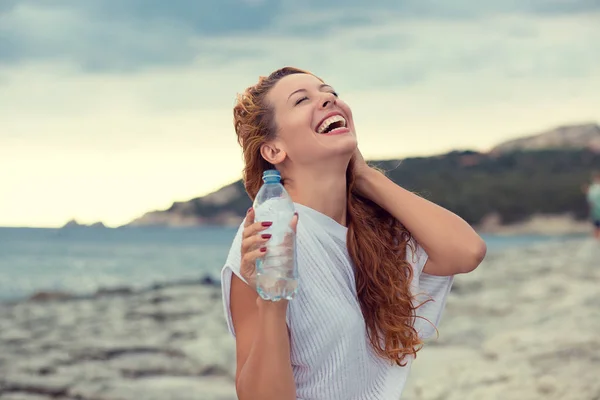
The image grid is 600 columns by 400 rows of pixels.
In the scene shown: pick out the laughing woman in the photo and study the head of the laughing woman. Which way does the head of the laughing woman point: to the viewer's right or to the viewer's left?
to the viewer's right

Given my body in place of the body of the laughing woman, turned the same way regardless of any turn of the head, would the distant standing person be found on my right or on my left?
on my left

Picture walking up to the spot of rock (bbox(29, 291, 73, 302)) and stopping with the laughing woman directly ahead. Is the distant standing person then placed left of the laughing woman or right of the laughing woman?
left

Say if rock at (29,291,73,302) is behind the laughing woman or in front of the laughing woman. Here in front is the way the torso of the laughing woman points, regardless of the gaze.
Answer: behind

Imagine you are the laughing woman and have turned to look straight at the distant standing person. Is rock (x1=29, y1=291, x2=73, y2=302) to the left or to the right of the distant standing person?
left

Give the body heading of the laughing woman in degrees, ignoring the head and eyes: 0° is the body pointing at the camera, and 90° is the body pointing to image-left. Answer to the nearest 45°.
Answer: approximately 315°
